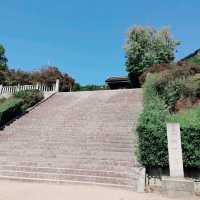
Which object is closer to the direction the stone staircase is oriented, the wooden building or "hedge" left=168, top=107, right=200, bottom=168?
the hedge

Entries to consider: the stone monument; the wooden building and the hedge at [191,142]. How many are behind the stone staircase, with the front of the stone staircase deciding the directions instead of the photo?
1

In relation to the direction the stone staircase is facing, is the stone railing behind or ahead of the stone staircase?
behind

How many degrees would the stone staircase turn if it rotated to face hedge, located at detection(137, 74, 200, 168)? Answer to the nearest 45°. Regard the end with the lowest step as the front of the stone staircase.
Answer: approximately 45° to its left

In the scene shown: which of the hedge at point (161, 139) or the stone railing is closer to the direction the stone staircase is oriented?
the hedge

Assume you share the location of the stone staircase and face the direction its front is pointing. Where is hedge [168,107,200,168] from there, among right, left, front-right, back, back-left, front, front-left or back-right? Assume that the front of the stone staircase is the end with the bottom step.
front-left

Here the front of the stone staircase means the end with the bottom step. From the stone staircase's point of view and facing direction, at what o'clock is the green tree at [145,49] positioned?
The green tree is roughly at 7 o'clock from the stone staircase.

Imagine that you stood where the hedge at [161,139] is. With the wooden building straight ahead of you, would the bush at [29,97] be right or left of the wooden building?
left

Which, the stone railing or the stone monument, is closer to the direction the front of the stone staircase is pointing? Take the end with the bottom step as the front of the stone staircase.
the stone monument

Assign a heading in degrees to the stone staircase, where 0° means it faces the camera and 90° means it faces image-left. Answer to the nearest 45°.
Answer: approximately 0°

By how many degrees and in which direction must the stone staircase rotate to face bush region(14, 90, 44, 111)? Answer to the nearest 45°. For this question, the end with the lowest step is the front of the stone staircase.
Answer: approximately 135° to its right

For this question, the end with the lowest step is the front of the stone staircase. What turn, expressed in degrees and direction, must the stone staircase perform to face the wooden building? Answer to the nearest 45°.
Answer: approximately 180°

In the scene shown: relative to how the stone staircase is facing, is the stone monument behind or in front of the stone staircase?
in front

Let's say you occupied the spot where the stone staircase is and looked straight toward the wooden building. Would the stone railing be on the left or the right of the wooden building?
left
